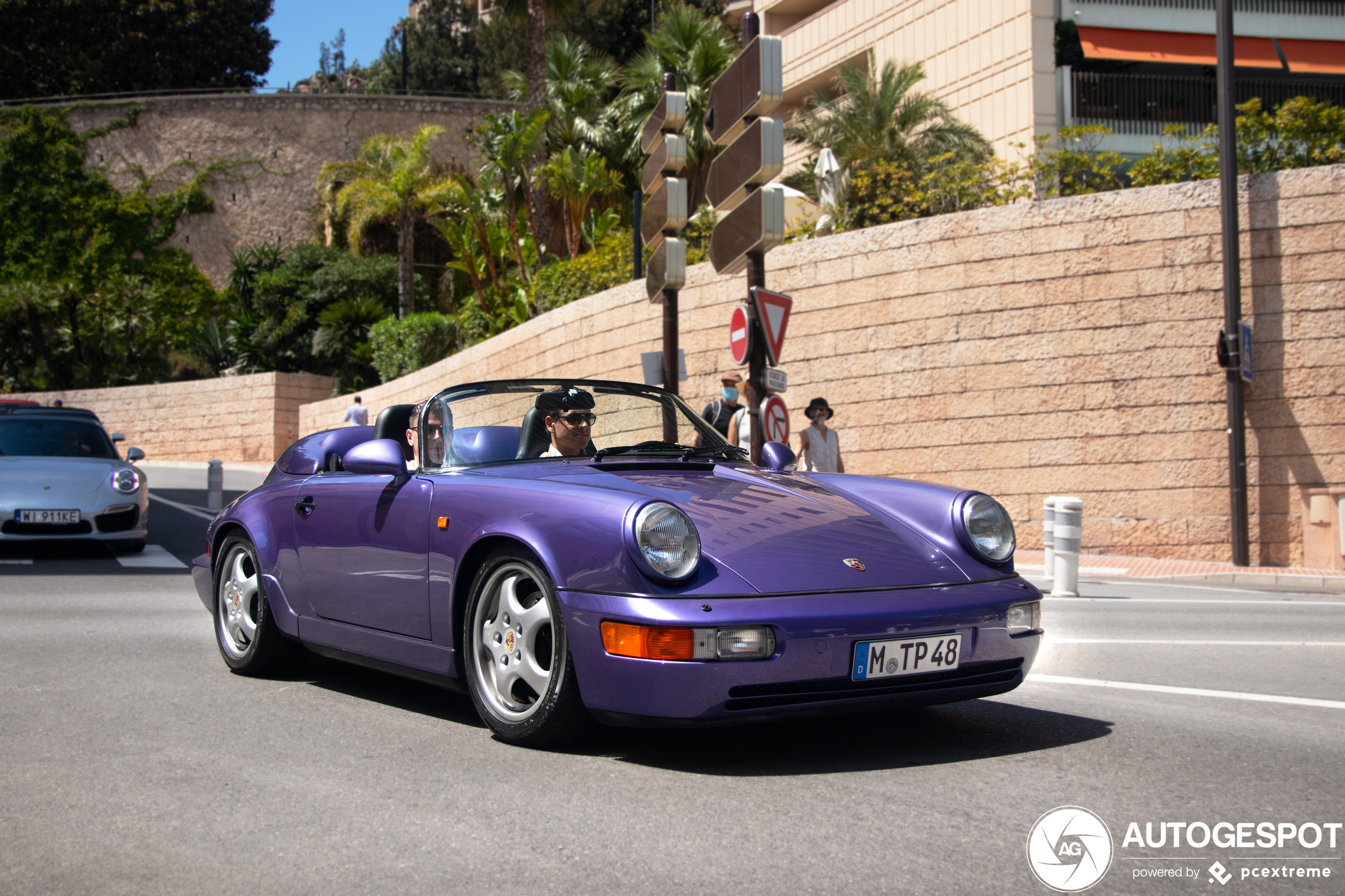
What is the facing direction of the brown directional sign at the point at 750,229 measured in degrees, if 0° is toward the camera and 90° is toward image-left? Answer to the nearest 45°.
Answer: approximately 45°

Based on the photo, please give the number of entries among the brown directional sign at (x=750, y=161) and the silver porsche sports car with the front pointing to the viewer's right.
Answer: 0

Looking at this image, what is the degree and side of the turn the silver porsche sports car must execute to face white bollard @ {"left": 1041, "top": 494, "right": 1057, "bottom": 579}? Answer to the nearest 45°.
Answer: approximately 45° to its left

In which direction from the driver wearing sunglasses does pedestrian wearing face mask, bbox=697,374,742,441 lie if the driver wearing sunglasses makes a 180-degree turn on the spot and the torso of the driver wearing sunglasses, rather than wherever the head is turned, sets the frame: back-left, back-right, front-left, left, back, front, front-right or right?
front-right

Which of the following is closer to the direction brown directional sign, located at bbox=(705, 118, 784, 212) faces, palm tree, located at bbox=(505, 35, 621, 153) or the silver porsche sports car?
the silver porsche sports car

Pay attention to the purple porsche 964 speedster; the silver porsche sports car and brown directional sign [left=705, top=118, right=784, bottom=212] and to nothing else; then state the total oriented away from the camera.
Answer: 0

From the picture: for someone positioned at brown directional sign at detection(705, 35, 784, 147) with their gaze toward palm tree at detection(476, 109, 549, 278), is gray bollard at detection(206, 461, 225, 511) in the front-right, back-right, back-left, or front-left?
front-left

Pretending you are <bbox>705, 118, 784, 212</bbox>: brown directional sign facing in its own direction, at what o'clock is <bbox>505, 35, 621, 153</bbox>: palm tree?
The palm tree is roughly at 4 o'clock from the brown directional sign.

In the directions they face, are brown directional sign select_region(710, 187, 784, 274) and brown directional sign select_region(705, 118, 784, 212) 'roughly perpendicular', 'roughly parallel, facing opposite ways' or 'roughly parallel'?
roughly parallel

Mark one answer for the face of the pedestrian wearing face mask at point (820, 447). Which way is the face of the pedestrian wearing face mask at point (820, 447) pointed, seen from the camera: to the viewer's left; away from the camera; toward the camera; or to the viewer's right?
toward the camera

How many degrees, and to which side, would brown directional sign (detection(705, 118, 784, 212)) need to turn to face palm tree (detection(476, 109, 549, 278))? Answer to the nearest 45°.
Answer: approximately 135° to its right

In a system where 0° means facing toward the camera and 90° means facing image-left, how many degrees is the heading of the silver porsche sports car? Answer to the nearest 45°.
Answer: approximately 0°

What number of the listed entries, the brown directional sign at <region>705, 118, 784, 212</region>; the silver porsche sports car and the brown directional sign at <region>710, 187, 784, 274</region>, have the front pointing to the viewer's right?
0

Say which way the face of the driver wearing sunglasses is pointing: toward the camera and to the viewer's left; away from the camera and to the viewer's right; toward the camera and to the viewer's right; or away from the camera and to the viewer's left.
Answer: toward the camera and to the viewer's right

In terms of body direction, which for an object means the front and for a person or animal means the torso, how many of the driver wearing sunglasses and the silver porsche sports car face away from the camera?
0

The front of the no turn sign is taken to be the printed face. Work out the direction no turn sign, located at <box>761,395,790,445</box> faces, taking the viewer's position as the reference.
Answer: facing the viewer and to the right of the viewer

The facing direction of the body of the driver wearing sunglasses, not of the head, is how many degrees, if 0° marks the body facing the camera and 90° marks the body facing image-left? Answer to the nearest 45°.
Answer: approximately 315°

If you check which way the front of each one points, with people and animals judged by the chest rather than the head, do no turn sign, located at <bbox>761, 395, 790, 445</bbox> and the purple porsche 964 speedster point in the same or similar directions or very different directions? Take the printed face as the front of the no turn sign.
same or similar directions
